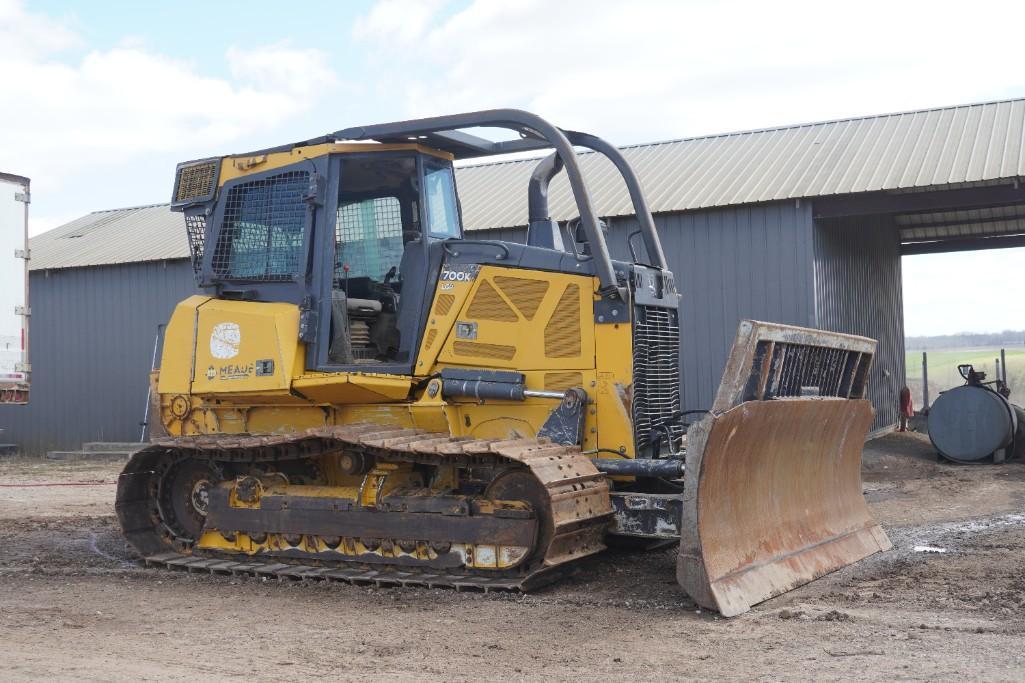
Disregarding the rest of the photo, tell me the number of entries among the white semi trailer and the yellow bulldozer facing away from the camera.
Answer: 1

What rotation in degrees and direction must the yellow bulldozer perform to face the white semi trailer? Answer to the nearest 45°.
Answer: approximately 180°

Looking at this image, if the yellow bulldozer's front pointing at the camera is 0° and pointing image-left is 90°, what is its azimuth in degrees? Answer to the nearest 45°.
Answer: approximately 315°

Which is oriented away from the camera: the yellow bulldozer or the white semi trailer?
the white semi trailer

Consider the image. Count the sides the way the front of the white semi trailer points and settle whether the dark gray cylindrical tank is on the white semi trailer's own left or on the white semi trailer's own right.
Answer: on the white semi trailer's own right

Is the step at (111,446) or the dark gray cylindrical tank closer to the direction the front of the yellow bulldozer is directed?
the dark gray cylindrical tank

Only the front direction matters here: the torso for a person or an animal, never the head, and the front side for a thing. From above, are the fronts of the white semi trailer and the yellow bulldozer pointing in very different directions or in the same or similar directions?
very different directions

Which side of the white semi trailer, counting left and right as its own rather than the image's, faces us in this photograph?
back

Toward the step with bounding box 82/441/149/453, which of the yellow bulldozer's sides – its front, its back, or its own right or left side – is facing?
back
